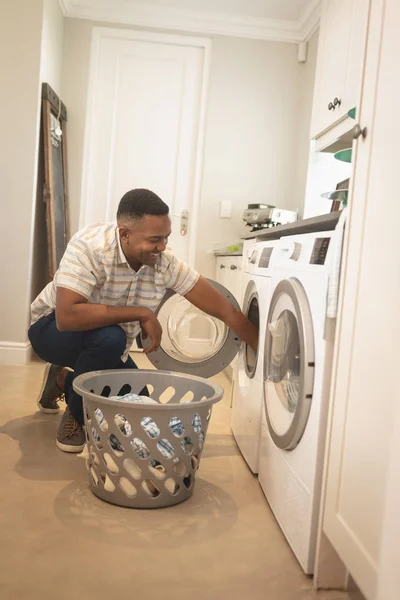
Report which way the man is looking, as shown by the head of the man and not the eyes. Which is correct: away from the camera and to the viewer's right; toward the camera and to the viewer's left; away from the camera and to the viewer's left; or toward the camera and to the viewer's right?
toward the camera and to the viewer's right

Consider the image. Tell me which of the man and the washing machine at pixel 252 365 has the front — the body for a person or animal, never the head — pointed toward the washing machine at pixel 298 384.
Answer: the man

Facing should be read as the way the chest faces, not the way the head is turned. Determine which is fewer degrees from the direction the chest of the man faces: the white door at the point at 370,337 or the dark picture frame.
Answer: the white door

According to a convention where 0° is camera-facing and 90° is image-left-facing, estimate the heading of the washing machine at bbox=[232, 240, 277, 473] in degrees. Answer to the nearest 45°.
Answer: approximately 90°

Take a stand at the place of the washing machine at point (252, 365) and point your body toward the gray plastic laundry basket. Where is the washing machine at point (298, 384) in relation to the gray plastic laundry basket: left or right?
left

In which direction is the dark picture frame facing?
to the viewer's right

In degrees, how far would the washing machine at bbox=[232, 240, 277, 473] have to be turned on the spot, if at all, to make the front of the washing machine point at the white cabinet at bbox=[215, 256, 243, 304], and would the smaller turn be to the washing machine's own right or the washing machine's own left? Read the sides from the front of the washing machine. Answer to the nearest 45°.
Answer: approximately 90° to the washing machine's own right

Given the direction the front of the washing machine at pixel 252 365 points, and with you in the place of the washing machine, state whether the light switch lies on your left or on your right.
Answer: on your right

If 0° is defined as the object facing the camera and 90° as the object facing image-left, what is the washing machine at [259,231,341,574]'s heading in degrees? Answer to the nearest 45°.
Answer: approximately 90°

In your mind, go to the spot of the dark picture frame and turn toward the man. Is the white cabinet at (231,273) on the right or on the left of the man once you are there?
left

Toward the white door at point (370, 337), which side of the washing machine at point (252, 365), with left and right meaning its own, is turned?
left

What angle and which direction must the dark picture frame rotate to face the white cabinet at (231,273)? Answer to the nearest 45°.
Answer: approximately 45° to its right

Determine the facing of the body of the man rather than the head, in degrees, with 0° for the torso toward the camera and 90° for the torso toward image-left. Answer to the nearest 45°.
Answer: approximately 315°
